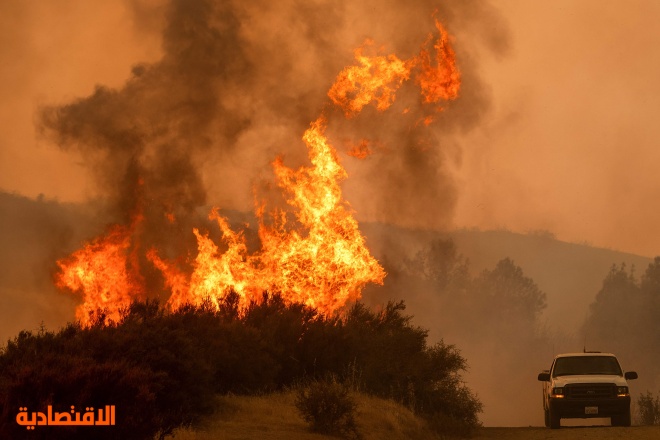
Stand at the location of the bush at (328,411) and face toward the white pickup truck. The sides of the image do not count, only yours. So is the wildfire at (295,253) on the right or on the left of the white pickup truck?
left

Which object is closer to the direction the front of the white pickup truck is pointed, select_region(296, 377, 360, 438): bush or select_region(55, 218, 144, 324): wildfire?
the bush

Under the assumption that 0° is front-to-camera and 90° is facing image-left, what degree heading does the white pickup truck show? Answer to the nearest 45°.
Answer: approximately 0°

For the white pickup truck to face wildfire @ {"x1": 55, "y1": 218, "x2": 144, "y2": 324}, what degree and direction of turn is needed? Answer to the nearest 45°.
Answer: approximately 135° to its right

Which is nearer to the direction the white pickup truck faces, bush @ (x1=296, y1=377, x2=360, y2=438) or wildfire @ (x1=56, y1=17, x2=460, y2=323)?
the bush

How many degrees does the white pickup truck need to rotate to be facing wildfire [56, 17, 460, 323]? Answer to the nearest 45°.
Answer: approximately 135° to its right
